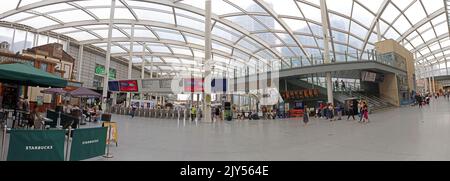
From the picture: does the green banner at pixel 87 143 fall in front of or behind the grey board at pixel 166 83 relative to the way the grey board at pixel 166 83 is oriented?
in front

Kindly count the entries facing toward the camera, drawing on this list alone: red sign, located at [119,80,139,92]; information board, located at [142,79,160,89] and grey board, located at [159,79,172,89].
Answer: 3

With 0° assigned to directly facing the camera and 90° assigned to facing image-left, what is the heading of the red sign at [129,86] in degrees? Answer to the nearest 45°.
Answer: approximately 0°

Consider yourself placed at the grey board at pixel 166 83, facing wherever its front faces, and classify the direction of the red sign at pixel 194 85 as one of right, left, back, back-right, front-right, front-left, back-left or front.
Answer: front-left

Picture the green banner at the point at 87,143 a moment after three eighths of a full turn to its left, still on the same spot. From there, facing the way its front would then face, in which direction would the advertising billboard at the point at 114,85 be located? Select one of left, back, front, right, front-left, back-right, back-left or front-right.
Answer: front

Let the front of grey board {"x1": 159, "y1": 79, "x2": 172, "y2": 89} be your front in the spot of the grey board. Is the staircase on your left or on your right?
on your left

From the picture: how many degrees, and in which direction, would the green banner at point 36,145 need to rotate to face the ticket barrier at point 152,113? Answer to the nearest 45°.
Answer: approximately 135° to its left

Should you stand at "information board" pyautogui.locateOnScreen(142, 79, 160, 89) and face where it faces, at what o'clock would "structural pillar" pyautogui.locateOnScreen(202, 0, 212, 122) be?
The structural pillar is roughly at 11 o'clock from the information board.

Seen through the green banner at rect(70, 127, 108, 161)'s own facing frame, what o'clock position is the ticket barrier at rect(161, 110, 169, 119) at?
The ticket barrier is roughly at 8 o'clock from the green banner.

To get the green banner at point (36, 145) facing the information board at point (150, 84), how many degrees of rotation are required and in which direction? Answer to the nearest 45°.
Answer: approximately 135° to its left
